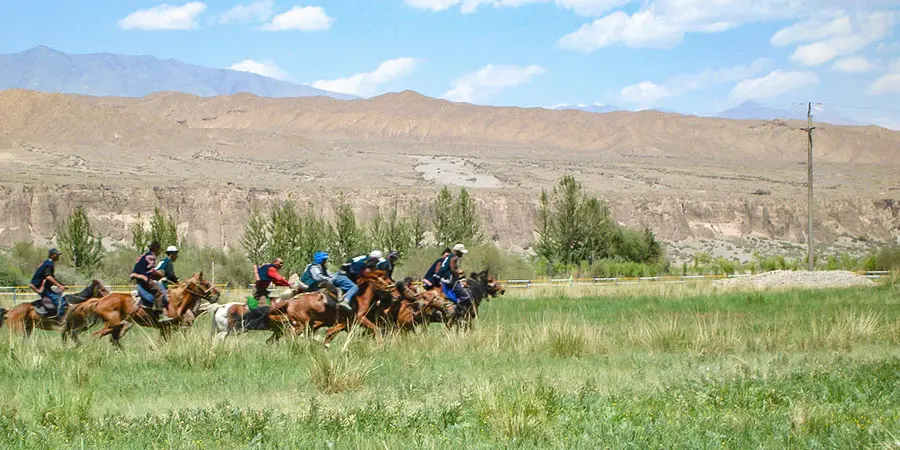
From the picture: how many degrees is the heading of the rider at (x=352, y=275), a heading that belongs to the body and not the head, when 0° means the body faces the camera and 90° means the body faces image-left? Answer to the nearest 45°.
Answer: approximately 270°

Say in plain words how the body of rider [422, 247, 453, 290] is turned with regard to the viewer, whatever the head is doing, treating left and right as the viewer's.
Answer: facing to the right of the viewer

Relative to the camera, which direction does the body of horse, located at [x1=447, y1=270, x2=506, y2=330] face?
to the viewer's right

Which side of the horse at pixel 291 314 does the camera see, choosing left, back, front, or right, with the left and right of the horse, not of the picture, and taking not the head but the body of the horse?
right

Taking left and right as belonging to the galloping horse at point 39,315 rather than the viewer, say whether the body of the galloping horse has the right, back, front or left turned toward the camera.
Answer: right

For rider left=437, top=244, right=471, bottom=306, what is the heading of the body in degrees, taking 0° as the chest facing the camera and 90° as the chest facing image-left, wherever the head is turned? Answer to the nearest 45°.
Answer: approximately 270°

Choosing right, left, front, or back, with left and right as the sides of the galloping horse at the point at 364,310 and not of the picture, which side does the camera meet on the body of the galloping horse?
right

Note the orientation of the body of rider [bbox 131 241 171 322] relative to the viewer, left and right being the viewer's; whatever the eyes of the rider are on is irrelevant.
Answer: facing to the right of the viewer

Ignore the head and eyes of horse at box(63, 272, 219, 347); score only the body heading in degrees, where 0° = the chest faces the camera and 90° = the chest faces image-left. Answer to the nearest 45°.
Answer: approximately 270°

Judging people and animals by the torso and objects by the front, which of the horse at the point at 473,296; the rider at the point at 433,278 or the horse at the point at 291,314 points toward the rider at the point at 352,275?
the horse at the point at 291,314

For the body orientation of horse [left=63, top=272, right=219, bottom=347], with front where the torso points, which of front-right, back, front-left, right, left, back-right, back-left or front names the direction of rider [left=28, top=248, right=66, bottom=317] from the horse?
back-left

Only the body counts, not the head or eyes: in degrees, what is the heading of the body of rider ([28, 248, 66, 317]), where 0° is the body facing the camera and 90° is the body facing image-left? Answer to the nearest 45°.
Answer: approximately 270°

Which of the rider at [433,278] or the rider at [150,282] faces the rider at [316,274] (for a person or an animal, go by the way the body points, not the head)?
the rider at [150,282]

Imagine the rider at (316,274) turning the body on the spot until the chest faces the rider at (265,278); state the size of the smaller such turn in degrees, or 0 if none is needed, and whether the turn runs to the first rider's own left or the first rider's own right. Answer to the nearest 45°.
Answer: approximately 135° to the first rider's own left

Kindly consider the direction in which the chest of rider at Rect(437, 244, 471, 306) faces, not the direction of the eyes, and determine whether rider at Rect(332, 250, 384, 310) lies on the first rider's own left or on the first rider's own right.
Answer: on the first rider's own right

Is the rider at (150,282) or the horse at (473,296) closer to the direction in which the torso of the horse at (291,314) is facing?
the horse

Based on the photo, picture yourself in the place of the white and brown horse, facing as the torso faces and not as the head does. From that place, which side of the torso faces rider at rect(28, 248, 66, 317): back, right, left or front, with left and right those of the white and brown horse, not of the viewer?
back
